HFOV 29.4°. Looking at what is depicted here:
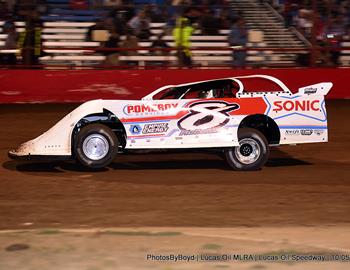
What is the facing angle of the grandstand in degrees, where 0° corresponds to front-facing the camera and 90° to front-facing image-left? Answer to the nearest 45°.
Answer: approximately 0°

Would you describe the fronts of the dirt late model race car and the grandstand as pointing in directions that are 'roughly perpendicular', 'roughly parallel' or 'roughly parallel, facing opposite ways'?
roughly perpendicular

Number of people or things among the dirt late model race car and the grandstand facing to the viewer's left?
1

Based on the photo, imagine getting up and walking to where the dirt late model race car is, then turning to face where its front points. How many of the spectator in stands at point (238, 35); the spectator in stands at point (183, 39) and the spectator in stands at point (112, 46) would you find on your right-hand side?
3

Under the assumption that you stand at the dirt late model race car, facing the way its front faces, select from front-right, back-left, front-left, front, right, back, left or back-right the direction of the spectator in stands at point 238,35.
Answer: right

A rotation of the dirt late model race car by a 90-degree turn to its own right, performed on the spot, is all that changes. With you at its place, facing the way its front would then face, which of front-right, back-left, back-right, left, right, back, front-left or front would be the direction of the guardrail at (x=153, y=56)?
front

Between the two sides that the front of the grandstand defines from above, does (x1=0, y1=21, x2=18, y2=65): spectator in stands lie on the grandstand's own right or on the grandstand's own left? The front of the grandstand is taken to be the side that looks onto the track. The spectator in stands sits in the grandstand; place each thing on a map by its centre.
on the grandstand's own right

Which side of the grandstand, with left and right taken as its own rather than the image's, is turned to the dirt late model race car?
front

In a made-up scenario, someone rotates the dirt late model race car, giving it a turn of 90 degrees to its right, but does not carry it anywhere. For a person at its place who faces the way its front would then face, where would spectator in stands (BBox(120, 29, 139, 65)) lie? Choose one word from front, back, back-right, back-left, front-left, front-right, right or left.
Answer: front

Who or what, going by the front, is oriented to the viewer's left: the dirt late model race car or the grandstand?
the dirt late model race car

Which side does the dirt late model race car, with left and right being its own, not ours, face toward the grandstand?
right

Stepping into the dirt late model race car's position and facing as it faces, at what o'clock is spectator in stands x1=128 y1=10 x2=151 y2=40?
The spectator in stands is roughly at 3 o'clock from the dirt late model race car.

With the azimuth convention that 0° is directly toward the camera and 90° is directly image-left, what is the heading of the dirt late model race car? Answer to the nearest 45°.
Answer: approximately 90°
